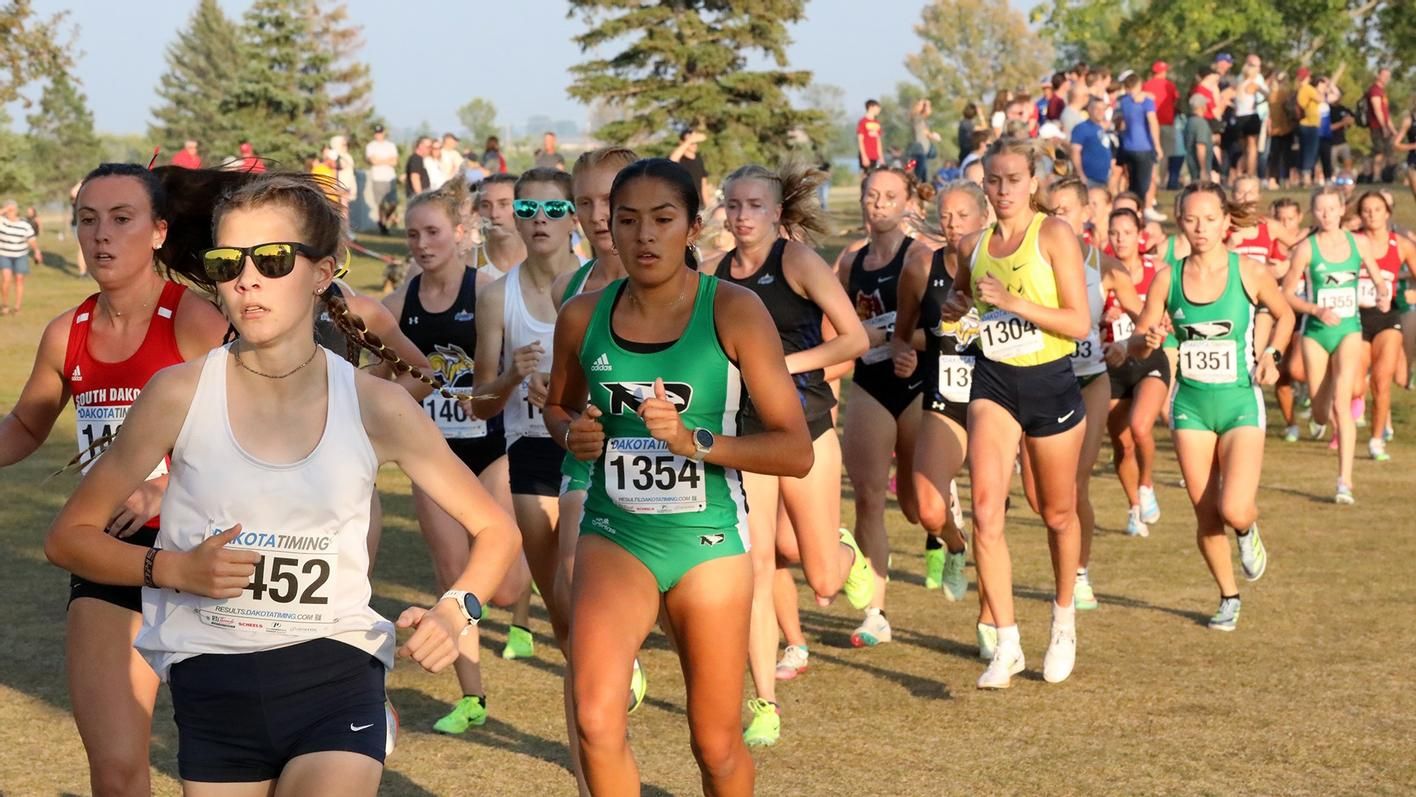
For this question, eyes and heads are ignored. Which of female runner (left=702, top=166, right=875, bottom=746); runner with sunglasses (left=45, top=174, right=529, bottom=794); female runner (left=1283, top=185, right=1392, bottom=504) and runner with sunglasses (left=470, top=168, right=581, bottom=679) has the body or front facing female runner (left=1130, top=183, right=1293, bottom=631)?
female runner (left=1283, top=185, right=1392, bottom=504)

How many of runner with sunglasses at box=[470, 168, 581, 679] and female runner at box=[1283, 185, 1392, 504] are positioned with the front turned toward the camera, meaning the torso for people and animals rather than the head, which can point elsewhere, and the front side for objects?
2

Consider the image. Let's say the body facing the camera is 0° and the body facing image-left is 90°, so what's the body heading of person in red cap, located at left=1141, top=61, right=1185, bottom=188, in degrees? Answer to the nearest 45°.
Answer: approximately 180°

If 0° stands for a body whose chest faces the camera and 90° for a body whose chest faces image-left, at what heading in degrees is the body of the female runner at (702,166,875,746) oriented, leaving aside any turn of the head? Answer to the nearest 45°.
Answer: approximately 45°

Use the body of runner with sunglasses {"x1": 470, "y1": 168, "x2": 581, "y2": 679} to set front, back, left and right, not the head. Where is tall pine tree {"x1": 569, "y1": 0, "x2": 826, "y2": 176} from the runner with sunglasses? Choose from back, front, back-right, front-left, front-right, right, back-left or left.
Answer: back

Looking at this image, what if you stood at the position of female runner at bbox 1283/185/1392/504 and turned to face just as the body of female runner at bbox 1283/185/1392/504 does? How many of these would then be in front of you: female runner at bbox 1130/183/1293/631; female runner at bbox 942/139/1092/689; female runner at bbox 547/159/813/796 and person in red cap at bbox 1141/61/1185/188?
3

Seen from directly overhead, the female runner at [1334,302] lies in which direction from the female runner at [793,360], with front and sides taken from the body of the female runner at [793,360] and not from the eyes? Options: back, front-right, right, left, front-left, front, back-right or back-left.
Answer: back

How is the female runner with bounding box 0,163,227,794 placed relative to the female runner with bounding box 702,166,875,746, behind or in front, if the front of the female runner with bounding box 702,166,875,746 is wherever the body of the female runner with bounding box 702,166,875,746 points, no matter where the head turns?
in front
